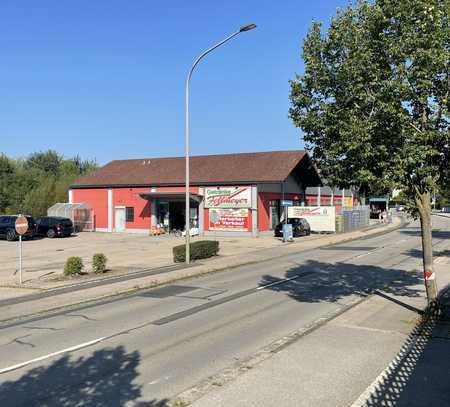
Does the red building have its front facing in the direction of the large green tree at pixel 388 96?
yes

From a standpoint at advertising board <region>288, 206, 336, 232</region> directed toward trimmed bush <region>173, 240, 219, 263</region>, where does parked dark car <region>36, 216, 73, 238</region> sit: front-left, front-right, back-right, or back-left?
front-right

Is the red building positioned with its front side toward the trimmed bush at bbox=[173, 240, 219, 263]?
yes

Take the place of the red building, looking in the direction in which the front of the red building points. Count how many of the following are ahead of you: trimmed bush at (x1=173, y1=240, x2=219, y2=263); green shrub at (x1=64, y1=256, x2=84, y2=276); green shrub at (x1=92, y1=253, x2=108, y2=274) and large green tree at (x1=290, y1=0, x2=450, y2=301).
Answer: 4

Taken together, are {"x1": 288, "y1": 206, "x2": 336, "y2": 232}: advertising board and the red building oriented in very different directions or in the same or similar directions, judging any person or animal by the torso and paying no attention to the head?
same or similar directions

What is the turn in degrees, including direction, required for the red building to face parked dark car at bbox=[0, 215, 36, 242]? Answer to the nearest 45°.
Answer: approximately 90° to its right

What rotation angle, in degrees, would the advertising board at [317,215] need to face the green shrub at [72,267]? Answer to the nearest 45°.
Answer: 0° — it already faces it

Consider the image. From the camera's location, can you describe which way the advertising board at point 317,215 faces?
facing the viewer

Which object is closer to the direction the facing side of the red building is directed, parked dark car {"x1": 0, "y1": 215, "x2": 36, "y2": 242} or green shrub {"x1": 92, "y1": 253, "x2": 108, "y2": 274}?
the green shrub

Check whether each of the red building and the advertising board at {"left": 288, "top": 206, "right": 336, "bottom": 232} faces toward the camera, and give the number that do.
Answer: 2

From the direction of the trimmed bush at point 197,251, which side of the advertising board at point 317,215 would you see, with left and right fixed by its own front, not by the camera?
front

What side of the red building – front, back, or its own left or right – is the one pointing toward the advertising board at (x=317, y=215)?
left
